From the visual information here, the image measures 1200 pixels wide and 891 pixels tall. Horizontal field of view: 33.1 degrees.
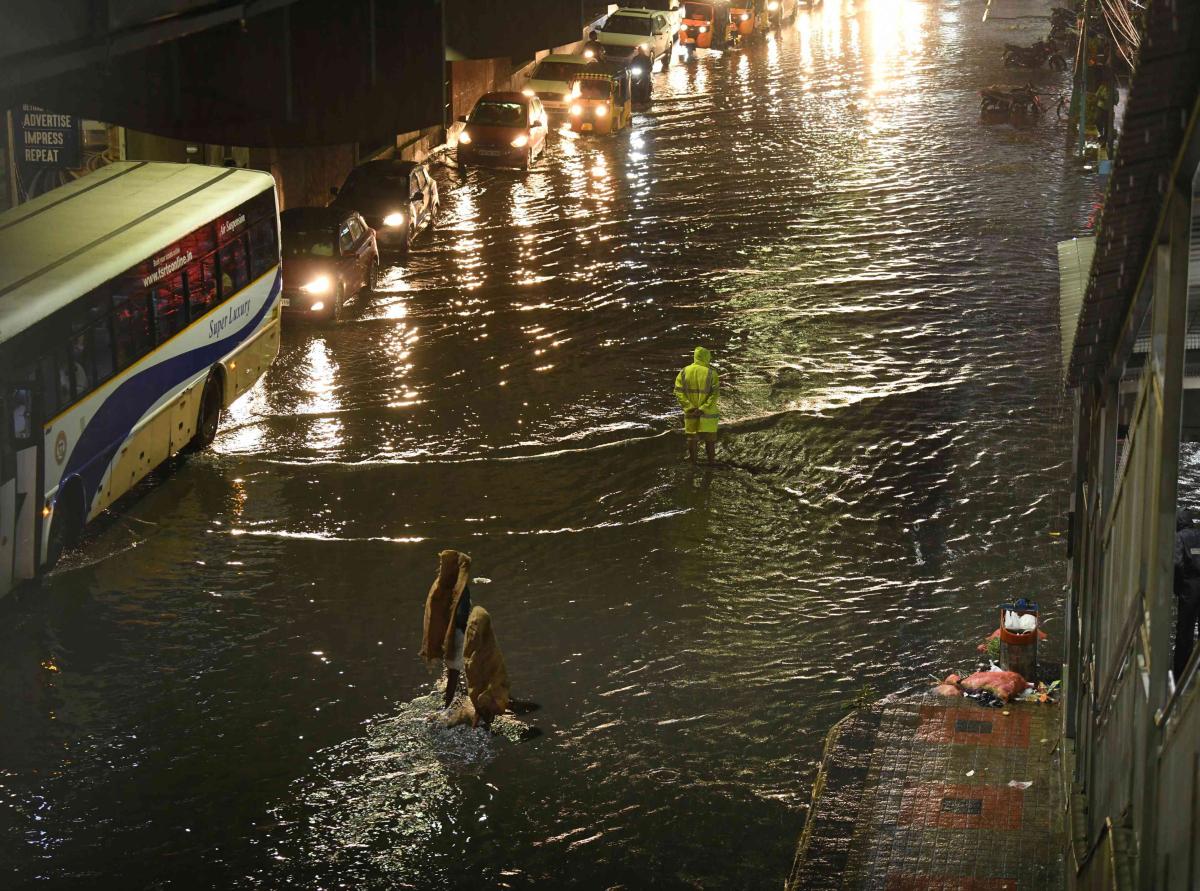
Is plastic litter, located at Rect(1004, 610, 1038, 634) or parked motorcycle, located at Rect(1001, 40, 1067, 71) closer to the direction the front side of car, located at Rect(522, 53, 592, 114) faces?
the plastic litter

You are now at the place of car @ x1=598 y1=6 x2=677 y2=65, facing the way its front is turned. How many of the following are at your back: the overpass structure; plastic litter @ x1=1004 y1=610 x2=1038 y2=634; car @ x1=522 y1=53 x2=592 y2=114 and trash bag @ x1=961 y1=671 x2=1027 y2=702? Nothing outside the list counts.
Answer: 0

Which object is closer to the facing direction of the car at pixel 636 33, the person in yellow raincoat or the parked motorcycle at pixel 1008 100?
the person in yellow raincoat

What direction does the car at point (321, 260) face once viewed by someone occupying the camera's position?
facing the viewer and to the left of the viewer

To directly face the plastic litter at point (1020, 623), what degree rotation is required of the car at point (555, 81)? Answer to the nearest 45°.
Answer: approximately 45° to its left

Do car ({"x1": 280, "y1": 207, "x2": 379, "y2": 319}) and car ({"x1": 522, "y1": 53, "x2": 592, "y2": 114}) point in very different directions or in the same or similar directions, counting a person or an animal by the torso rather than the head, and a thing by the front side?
same or similar directions

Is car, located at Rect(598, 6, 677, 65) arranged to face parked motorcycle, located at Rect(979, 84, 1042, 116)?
no

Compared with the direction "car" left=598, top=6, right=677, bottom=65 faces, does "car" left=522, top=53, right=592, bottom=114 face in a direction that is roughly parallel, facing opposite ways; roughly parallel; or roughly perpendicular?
roughly parallel

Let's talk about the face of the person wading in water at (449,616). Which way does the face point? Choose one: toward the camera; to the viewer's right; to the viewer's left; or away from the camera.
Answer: away from the camera

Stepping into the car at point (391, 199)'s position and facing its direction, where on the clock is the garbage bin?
The garbage bin is roughly at 10 o'clock from the car.

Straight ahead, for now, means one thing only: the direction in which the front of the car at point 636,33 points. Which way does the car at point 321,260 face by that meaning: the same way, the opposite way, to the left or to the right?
the same way

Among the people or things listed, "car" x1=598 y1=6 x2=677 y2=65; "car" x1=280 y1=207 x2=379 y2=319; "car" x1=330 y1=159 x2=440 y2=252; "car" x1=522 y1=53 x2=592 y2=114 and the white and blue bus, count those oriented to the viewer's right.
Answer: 0

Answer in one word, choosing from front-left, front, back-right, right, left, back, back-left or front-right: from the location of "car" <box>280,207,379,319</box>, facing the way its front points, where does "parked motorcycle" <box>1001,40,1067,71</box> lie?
back

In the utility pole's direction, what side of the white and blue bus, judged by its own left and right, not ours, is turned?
back

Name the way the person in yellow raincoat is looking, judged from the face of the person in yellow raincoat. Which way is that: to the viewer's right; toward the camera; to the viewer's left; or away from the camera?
away from the camera
